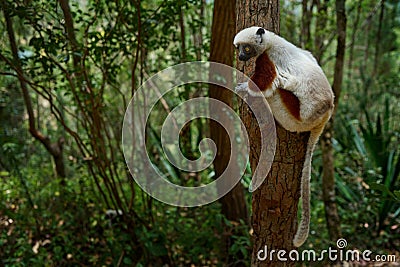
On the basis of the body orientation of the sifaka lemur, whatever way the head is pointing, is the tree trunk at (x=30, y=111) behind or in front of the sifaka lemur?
in front

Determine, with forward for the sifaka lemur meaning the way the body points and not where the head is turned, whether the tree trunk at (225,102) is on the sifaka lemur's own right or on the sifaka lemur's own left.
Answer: on the sifaka lemur's own right

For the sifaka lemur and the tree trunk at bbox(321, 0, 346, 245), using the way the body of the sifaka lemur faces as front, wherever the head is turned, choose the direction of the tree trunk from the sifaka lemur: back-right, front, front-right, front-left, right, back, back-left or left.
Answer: right

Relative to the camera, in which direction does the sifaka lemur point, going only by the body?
to the viewer's left
